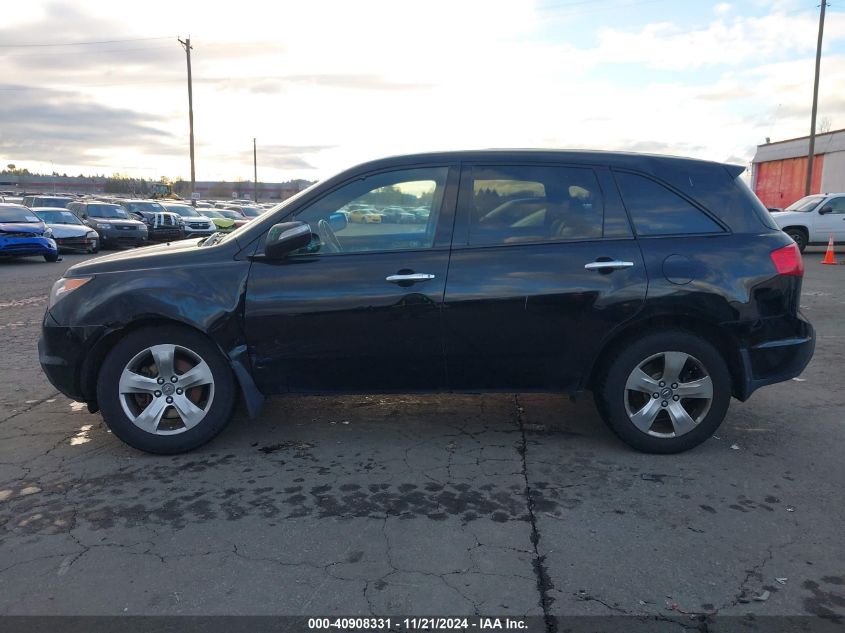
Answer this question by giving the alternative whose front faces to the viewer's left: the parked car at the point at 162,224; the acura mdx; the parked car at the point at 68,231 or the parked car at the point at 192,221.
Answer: the acura mdx

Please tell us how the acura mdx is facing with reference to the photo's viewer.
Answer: facing to the left of the viewer

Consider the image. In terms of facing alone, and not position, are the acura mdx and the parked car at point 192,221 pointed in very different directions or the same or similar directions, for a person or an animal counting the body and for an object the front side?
very different directions

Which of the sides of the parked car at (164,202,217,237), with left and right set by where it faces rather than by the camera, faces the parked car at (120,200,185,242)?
right

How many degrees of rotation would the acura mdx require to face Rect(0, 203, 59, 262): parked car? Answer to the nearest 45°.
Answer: approximately 45° to its right

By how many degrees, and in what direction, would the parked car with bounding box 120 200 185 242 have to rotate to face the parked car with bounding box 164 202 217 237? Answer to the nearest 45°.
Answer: approximately 90° to its left
